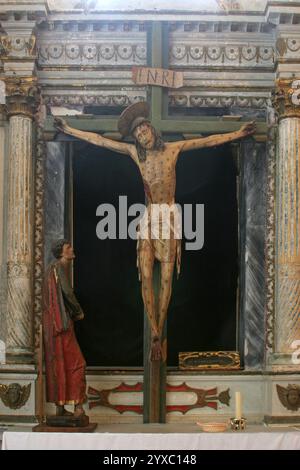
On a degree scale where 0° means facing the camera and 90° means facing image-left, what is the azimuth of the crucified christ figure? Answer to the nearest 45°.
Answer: approximately 0°

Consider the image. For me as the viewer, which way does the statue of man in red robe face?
facing to the right of the viewer

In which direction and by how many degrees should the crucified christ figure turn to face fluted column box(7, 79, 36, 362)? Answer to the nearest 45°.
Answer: approximately 90° to its right

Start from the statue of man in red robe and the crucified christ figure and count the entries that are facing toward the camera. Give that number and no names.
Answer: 1

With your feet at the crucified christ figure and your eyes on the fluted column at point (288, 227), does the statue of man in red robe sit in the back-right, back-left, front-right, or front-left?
back-right

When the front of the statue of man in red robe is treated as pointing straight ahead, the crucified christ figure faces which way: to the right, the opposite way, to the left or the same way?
to the right
